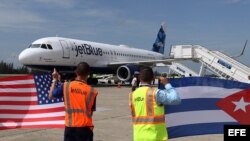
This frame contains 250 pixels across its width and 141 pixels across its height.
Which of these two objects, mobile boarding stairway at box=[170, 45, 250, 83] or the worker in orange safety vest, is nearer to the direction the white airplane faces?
the worker in orange safety vest

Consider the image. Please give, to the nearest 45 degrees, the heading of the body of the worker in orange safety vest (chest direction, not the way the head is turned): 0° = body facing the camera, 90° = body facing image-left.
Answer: approximately 180°

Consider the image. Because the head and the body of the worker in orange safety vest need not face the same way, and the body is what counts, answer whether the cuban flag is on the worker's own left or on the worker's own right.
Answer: on the worker's own right

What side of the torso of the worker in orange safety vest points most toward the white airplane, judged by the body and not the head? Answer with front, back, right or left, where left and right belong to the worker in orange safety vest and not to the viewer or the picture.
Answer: front

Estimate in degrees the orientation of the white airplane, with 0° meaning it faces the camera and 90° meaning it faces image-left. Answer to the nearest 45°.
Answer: approximately 45°

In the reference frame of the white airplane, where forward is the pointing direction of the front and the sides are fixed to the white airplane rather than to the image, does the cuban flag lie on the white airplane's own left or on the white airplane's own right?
on the white airplane's own left

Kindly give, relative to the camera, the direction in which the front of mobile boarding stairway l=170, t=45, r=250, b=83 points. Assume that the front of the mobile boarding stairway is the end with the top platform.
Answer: facing to the left of the viewer

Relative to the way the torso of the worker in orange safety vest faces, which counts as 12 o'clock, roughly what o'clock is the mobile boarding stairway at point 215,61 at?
The mobile boarding stairway is roughly at 1 o'clock from the worker in orange safety vest.

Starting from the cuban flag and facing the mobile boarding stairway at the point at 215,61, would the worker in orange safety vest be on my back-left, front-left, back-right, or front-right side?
back-left

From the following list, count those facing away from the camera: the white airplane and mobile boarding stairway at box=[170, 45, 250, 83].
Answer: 0

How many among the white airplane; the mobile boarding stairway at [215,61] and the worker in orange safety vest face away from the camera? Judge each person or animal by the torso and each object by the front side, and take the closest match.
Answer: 1

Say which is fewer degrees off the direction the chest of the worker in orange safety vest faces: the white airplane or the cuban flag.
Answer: the white airplane
